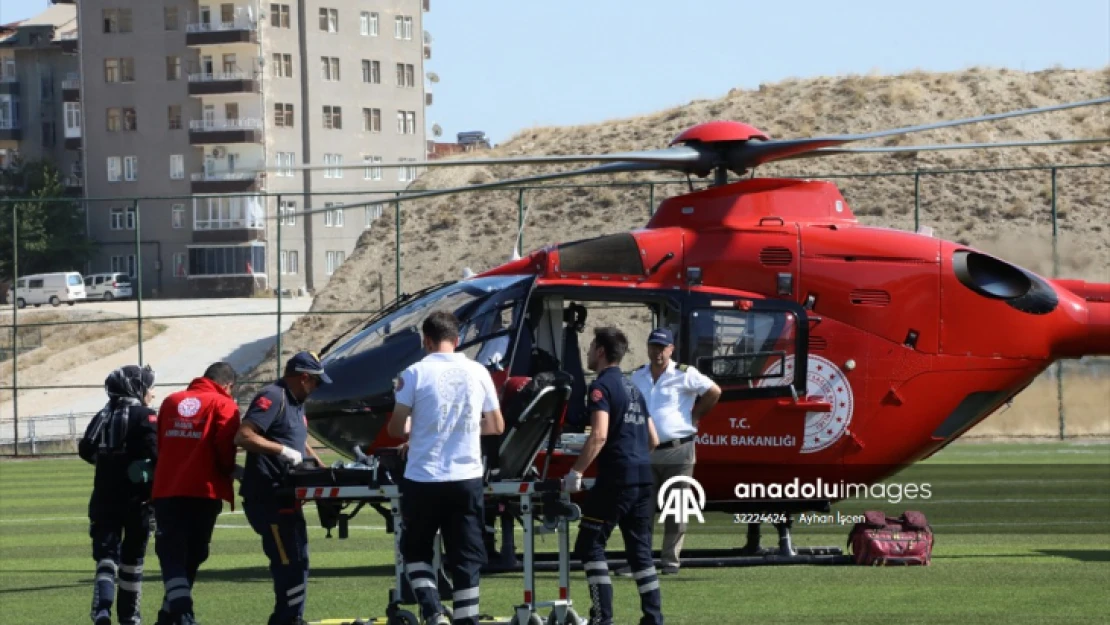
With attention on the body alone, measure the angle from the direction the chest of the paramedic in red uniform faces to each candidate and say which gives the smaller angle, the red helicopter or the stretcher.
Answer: the red helicopter

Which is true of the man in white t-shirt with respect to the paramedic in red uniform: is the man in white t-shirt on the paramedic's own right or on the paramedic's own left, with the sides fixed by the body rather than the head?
on the paramedic's own right

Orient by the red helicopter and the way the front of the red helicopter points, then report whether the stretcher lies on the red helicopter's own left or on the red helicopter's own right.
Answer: on the red helicopter's own left

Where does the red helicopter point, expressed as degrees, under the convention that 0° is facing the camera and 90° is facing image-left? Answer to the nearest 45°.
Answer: approximately 90°

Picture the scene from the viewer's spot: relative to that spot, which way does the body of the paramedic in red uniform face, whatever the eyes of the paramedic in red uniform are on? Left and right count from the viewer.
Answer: facing away from the viewer and to the right of the viewer

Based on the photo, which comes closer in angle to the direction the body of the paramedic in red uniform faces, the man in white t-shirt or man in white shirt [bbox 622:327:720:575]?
the man in white shirt

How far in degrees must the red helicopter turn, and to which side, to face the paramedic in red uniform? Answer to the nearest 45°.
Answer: approximately 45° to its left

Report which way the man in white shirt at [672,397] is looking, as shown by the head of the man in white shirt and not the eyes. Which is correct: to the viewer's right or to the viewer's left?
to the viewer's left

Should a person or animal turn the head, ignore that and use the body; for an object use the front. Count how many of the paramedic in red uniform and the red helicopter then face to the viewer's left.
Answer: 1

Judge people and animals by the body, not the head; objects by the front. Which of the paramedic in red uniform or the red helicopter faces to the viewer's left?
the red helicopter
